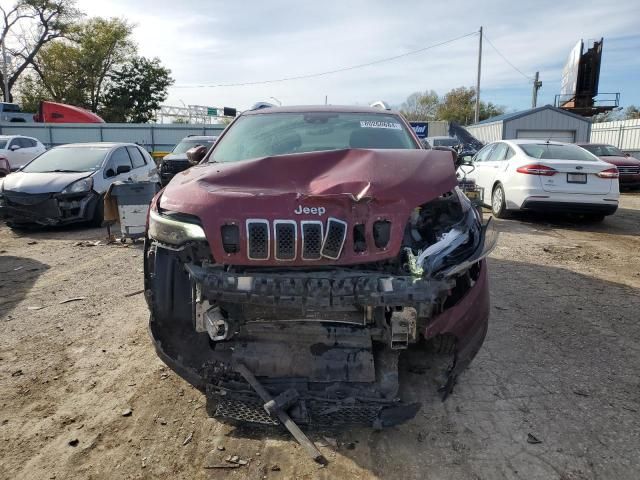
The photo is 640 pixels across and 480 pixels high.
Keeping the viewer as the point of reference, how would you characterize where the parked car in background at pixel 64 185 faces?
facing the viewer and to the left of the viewer

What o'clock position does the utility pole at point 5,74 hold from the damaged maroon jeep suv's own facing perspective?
The utility pole is roughly at 5 o'clock from the damaged maroon jeep suv.

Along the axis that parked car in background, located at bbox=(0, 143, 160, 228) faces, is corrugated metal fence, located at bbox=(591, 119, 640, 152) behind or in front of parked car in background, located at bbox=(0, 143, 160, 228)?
behind

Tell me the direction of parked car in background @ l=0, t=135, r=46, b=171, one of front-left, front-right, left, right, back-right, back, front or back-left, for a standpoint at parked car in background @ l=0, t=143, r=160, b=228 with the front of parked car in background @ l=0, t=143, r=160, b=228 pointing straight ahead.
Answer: back-right

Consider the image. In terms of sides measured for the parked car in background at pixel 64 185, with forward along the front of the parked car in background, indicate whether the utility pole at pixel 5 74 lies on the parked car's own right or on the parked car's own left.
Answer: on the parked car's own right

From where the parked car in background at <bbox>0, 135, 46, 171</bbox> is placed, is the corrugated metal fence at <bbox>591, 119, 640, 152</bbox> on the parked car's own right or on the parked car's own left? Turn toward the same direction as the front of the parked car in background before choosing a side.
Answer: on the parked car's own left

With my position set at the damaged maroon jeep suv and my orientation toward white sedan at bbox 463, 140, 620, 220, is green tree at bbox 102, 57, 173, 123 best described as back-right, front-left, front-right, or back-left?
front-left

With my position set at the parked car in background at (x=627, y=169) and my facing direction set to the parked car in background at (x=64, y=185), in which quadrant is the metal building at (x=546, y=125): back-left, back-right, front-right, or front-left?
back-right

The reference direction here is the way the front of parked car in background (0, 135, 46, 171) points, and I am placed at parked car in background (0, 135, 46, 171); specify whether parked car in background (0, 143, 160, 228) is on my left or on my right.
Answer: on my left

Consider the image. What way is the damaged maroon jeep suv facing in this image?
toward the camera

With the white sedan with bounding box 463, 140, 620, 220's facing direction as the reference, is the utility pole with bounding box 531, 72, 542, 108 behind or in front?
in front
